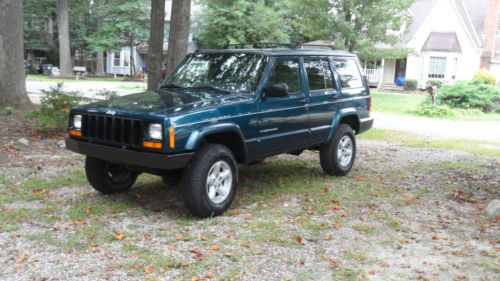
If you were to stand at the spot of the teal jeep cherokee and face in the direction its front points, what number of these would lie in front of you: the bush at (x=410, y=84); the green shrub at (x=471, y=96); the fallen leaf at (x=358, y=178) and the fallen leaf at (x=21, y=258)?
1

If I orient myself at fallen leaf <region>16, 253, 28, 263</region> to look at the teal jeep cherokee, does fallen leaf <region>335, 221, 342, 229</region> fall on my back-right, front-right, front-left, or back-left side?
front-right

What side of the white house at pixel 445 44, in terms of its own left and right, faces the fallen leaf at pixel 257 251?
front

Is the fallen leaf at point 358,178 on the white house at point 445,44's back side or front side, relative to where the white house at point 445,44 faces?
on the front side

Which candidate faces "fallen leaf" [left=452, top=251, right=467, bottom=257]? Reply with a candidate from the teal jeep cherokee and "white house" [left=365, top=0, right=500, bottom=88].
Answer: the white house

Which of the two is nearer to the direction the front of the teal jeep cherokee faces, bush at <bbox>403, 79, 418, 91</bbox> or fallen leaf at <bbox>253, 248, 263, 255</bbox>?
the fallen leaf

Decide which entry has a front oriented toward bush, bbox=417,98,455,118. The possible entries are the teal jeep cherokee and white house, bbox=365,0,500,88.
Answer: the white house

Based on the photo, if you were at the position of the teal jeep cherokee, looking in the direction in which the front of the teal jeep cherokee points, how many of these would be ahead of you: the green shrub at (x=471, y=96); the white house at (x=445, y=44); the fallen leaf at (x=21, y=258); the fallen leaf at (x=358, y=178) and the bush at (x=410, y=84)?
1

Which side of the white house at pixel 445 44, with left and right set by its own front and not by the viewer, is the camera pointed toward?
front

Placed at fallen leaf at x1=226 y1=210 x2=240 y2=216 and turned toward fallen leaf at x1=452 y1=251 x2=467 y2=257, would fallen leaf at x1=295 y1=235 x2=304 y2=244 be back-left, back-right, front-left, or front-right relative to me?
front-right

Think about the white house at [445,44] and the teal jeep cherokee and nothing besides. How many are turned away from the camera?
0

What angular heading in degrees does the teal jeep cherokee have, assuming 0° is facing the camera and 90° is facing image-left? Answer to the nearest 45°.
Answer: approximately 45°

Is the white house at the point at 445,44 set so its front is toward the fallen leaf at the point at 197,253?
yes

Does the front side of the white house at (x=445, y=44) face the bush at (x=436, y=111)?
yes

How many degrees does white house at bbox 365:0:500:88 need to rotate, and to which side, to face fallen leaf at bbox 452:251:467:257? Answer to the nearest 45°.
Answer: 0° — it already faces it

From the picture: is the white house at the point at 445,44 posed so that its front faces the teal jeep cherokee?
yes

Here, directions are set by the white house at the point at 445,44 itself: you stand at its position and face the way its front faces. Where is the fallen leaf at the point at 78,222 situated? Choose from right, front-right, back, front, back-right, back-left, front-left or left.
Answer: front
